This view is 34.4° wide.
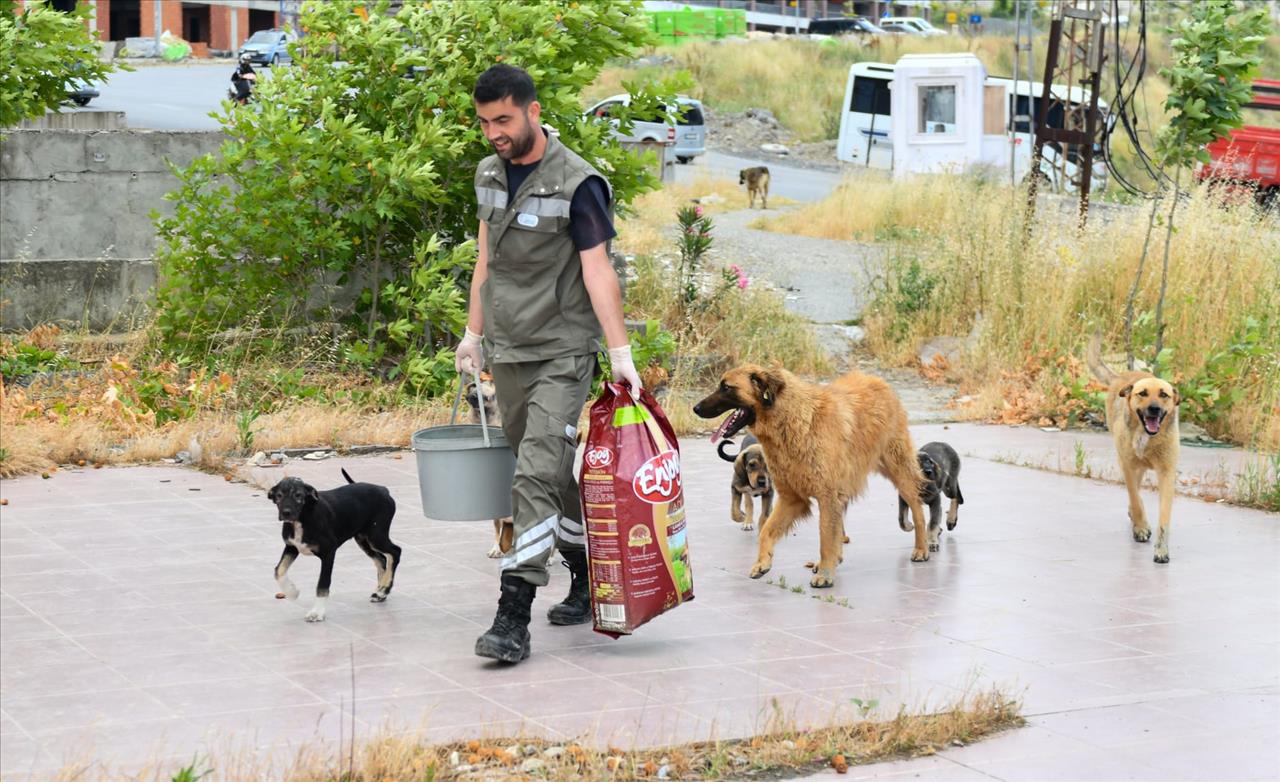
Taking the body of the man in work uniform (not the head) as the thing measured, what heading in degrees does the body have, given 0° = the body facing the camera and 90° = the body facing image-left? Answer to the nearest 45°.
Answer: approximately 45°

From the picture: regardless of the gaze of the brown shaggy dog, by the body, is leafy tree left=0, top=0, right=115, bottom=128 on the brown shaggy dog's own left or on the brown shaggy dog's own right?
on the brown shaggy dog's own right

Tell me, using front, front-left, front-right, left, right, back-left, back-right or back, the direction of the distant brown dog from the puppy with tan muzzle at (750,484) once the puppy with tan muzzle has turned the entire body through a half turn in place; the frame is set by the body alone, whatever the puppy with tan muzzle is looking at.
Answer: front

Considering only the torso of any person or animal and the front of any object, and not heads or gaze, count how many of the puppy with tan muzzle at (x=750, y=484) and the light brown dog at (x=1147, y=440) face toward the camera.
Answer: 2

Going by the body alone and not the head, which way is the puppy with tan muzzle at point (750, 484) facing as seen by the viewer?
toward the camera

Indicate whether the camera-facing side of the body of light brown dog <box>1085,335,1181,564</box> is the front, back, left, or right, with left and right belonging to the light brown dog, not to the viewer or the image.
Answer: front

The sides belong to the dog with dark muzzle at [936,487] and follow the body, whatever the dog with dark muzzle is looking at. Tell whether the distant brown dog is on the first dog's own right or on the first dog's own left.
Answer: on the first dog's own right

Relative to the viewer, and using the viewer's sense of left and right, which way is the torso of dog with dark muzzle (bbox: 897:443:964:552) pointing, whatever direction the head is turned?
facing the viewer and to the left of the viewer

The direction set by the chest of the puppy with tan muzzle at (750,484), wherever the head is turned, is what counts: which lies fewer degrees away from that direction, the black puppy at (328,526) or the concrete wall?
the black puppy

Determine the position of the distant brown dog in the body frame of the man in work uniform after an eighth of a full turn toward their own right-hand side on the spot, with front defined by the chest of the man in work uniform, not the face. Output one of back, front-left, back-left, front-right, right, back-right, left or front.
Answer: right

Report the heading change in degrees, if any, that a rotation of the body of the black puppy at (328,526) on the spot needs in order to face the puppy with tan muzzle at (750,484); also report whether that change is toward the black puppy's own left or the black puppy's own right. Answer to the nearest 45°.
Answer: approximately 180°

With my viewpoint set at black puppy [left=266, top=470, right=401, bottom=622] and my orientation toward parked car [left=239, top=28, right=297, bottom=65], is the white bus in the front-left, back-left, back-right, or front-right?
front-right
